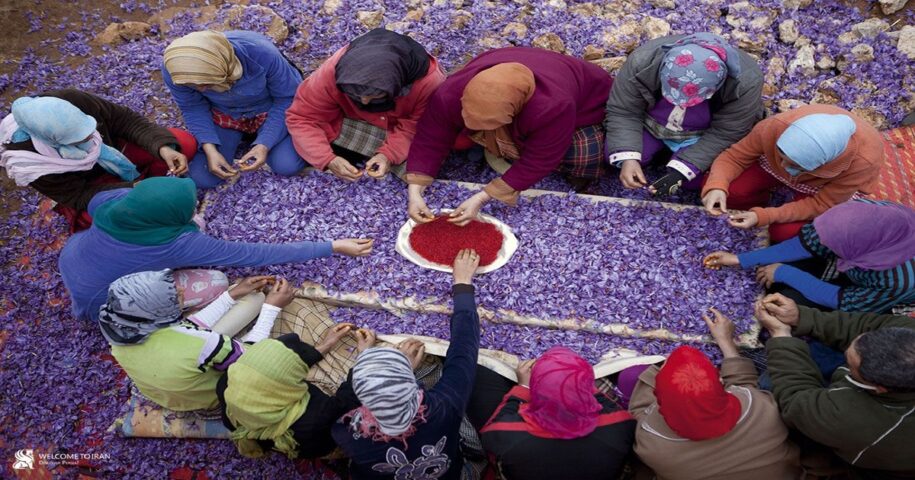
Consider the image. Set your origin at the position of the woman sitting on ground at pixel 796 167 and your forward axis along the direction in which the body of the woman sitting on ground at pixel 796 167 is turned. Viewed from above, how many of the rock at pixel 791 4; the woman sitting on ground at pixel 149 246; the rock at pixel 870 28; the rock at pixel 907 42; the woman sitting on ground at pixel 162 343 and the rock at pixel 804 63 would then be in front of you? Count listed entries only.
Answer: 2

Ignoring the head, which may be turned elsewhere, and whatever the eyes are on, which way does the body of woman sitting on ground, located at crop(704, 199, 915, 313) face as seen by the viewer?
to the viewer's left

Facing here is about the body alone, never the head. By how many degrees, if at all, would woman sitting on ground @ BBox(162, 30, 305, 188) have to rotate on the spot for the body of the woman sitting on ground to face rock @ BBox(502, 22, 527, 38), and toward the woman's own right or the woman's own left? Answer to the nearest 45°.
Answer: approximately 90° to the woman's own left

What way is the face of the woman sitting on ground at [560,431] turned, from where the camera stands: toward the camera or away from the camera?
away from the camera

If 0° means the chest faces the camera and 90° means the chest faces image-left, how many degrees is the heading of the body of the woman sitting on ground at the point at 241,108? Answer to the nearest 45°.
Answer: approximately 0°

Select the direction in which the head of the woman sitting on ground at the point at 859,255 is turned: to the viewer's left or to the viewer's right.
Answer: to the viewer's left

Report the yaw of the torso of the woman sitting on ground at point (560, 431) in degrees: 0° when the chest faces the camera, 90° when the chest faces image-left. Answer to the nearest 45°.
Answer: approximately 180°

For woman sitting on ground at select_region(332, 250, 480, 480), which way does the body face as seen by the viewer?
away from the camera

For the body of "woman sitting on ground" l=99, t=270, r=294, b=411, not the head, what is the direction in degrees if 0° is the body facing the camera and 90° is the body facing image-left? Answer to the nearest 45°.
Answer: approximately 225°

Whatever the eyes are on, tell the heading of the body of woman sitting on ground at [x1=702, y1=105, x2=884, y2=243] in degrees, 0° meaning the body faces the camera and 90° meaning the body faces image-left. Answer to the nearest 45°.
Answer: approximately 45°

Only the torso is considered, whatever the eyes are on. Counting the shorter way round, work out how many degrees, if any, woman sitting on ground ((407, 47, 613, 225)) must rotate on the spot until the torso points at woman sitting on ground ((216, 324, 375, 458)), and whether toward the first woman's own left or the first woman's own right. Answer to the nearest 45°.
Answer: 0° — they already face them

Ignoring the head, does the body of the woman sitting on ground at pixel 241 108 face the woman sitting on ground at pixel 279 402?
yes

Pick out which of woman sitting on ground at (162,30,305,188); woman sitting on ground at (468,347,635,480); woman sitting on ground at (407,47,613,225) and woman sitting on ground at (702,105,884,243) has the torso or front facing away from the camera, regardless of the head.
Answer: woman sitting on ground at (468,347,635,480)

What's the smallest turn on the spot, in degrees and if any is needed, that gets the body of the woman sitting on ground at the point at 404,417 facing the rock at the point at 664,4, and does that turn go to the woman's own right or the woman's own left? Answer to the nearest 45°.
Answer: approximately 45° to the woman's own right

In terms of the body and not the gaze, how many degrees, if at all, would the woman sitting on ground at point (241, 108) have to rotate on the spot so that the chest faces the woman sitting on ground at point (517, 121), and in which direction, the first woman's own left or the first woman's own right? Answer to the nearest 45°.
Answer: approximately 45° to the first woman's own left

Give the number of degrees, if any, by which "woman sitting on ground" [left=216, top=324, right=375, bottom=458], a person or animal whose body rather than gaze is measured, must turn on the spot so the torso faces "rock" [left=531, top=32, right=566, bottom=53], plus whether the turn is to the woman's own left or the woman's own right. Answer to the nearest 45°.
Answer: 0° — they already face it
